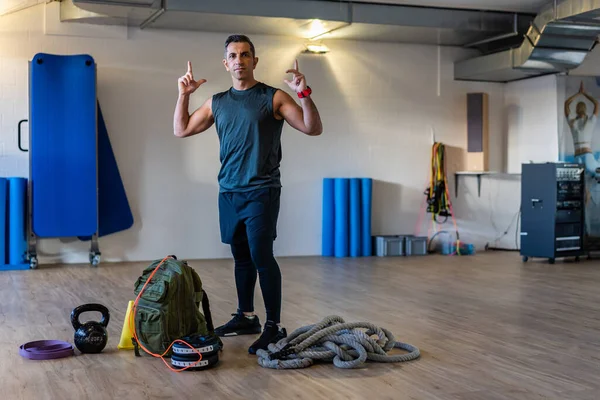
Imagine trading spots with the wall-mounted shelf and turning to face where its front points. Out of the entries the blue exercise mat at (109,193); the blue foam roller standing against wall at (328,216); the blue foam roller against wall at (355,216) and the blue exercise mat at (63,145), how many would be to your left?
0

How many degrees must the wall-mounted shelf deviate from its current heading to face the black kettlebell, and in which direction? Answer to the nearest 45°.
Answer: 0° — it already faces it

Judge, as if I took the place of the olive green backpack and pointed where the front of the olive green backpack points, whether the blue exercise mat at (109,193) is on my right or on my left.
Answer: on my right

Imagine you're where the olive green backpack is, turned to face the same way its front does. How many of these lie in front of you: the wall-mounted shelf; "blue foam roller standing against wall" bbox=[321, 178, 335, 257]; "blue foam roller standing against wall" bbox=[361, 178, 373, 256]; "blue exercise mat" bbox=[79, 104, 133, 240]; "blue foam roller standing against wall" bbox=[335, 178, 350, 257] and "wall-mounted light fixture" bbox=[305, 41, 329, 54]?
0

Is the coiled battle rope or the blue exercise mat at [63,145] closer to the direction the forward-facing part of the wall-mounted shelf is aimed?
the coiled battle rope

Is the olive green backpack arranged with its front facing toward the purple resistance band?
no

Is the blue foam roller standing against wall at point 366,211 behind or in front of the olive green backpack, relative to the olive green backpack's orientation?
behind

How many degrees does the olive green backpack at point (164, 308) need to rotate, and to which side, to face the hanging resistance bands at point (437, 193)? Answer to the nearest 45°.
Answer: approximately 180°

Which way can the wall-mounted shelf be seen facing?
toward the camera

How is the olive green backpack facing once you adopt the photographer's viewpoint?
facing the viewer and to the left of the viewer

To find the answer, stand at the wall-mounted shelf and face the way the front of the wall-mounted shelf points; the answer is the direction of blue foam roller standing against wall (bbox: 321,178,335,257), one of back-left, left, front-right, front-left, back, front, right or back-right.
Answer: front-right

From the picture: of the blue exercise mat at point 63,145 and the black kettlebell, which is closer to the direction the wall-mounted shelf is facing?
the black kettlebell

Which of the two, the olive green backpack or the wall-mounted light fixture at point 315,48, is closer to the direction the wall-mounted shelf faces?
the olive green backpack

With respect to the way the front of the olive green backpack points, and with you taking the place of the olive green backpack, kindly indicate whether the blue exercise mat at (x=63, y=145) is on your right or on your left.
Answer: on your right

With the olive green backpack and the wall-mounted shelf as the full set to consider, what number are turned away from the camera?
0

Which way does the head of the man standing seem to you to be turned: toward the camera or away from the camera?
toward the camera

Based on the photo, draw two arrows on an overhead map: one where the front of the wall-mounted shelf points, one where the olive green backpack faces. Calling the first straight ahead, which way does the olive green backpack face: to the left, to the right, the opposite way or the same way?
the same way

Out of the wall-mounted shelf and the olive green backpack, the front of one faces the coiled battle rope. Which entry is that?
the wall-mounted shelf
